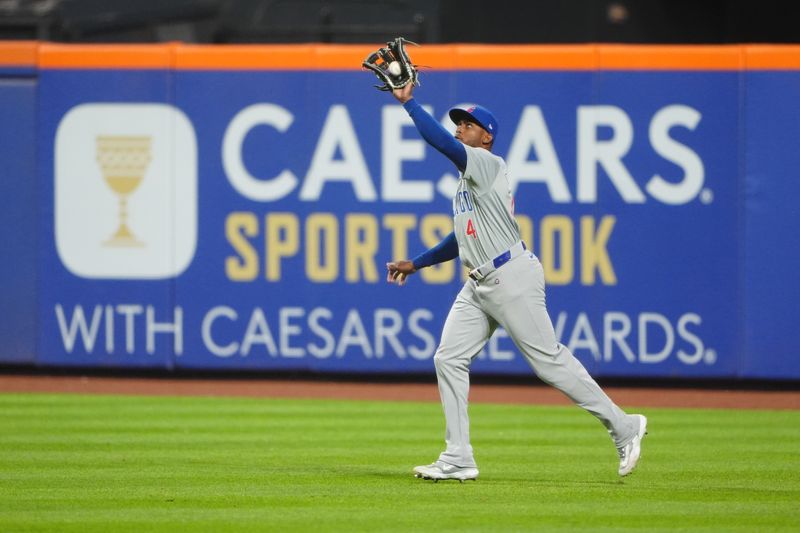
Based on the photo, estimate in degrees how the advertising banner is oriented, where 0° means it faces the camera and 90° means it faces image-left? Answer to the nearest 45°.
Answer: approximately 0°

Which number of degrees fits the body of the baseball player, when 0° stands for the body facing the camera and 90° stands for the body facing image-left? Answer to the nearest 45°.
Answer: approximately 90°

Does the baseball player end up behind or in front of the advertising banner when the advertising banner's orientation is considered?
in front

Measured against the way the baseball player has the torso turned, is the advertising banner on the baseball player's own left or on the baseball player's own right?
on the baseball player's own right

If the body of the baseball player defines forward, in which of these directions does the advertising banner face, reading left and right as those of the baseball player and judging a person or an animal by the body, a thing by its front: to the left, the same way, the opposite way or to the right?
to the left

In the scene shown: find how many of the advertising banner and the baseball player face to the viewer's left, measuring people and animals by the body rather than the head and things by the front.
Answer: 1

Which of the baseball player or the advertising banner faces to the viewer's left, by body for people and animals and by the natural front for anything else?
the baseball player
